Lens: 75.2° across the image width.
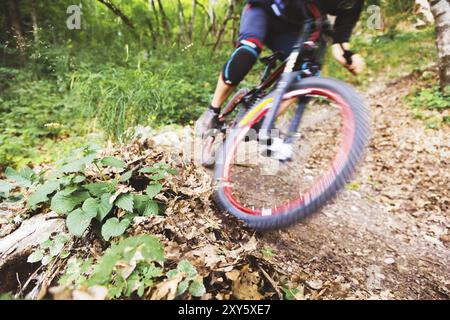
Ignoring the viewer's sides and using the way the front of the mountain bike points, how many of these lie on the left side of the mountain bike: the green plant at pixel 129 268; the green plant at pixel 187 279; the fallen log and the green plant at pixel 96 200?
0

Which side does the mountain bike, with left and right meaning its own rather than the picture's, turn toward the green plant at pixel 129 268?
right

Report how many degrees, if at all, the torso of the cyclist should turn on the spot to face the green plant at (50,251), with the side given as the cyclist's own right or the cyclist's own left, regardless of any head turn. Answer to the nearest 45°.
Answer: approximately 90° to the cyclist's own right

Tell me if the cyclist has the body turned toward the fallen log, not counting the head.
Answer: no

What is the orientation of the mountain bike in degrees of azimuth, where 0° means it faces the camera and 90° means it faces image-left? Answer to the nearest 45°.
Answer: approximately 315°

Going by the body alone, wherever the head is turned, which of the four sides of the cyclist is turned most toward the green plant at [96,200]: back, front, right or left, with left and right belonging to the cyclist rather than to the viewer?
right

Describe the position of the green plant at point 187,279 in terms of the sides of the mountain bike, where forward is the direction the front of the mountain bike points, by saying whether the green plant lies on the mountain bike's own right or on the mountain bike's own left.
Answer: on the mountain bike's own right

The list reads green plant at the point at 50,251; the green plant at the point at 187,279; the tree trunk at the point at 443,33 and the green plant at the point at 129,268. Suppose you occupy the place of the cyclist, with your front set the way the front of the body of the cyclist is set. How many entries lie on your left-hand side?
1

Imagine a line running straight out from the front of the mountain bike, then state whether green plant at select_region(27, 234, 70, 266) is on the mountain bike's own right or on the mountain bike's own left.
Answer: on the mountain bike's own right

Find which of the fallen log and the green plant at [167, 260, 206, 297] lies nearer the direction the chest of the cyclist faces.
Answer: the green plant

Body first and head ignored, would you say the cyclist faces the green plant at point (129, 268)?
no

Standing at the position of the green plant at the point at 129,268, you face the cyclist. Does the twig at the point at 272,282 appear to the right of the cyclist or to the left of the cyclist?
right

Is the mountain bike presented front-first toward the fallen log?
no

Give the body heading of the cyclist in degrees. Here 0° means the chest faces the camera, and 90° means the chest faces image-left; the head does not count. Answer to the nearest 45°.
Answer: approximately 315°

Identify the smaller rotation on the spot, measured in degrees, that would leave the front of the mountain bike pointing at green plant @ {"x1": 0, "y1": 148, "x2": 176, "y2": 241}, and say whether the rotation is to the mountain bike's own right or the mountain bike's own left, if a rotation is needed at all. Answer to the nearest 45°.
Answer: approximately 90° to the mountain bike's own right
